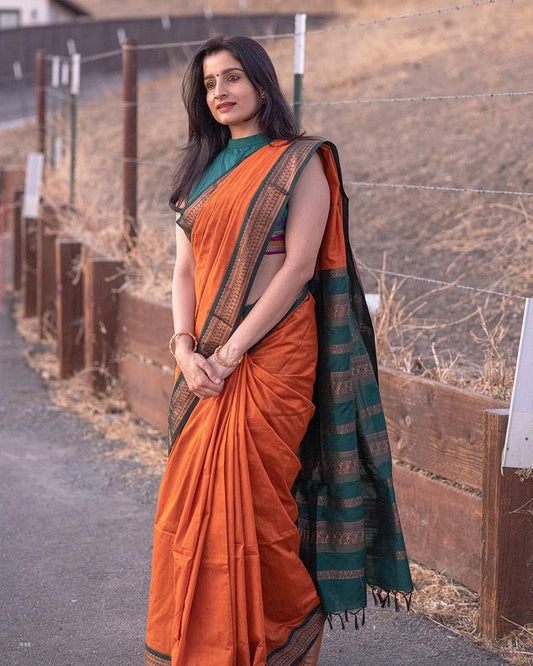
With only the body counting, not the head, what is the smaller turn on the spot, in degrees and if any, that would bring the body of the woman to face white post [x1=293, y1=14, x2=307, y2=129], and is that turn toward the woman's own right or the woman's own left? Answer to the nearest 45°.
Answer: approximately 135° to the woman's own right

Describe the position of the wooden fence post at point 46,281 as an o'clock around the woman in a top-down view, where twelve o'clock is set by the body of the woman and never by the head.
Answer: The wooden fence post is roughly at 4 o'clock from the woman.

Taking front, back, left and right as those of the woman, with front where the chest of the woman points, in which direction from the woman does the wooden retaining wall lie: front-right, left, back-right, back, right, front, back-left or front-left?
back

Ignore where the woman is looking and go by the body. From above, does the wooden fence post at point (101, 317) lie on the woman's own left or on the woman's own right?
on the woman's own right

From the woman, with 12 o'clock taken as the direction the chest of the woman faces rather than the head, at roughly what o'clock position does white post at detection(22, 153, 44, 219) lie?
The white post is roughly at 4 o'clock from the woman.

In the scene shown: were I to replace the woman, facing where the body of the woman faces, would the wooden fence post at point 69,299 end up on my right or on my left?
on my right

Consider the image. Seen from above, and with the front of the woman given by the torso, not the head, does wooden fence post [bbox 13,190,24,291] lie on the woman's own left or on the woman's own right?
on the woman's own right

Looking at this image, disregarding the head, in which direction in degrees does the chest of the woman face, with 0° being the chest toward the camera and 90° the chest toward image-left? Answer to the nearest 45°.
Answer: approximately 45°

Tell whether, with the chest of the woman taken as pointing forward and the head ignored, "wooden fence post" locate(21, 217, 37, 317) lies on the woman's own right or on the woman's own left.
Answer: on the woman's own right

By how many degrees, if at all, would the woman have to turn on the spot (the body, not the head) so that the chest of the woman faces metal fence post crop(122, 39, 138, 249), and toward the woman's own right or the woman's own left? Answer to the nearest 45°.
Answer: approximately 135° to the woman's own right
